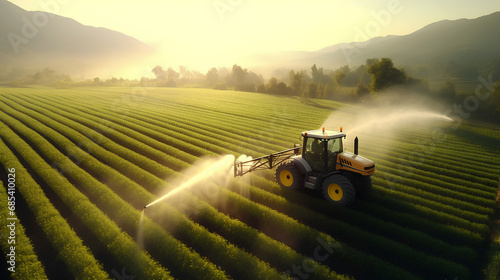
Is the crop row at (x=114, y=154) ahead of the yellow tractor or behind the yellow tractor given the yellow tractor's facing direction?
behind

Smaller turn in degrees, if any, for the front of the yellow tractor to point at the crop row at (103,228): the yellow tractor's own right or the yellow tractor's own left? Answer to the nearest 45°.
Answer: approximately 90° to the yellow tractor's own right

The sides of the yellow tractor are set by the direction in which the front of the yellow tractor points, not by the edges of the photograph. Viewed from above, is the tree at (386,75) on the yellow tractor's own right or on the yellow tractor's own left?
on the yellow tractor's own left

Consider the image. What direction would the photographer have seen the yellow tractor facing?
facing the viewer and to the right of the viewer

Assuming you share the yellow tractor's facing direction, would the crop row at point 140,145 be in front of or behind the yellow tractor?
behind
